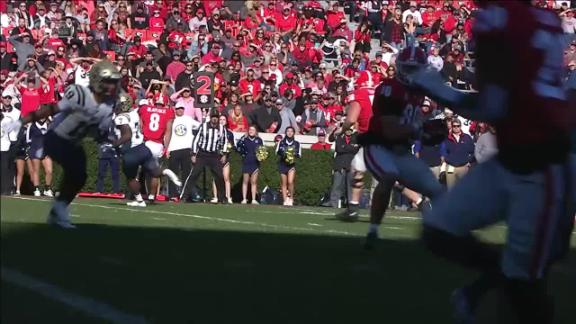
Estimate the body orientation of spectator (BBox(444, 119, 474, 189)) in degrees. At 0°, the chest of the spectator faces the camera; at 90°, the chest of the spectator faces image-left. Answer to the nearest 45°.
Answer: approximately 0°

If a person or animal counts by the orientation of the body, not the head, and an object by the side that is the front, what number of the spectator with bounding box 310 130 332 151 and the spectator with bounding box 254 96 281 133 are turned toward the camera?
2

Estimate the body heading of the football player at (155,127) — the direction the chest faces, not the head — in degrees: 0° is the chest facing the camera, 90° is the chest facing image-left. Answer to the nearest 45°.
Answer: approximately 180°

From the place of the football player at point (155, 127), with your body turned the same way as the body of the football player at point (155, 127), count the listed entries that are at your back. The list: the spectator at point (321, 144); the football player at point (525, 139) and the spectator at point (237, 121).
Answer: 1

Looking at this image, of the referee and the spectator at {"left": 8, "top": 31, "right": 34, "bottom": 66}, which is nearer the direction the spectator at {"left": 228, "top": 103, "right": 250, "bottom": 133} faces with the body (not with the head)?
the referee

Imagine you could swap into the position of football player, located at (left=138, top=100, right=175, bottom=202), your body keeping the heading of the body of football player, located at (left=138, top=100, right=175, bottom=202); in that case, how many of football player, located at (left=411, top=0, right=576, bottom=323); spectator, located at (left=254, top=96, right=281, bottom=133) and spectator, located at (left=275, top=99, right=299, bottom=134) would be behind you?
1

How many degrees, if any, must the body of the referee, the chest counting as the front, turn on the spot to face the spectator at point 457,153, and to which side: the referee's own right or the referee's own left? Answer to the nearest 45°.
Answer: approximately 90° to the referee's own left
